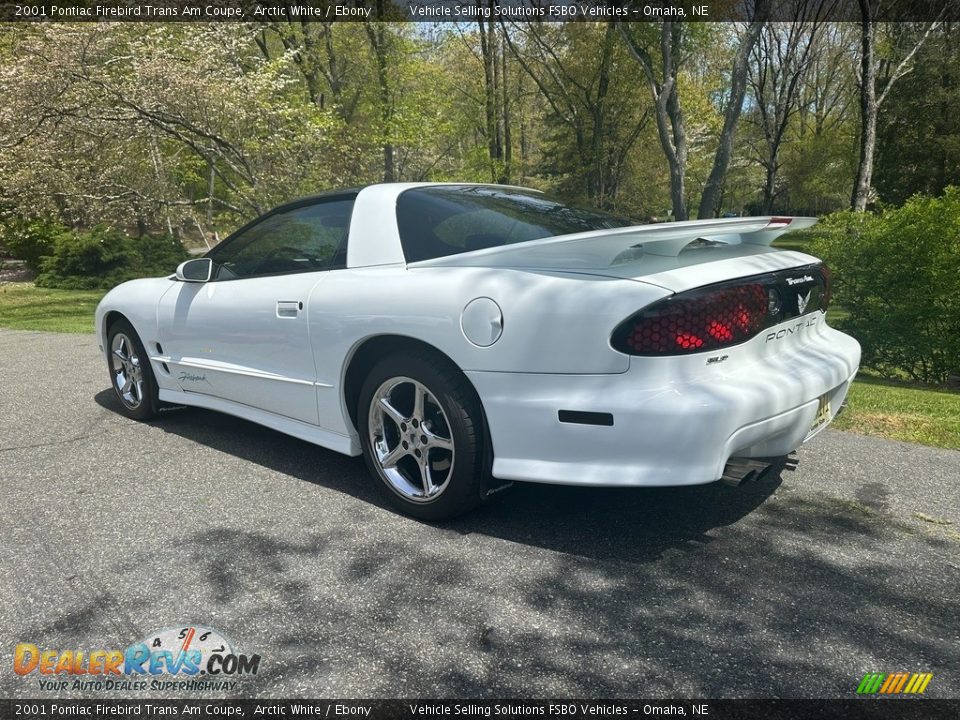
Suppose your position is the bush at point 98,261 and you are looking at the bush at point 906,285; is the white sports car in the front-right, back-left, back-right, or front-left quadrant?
front-right

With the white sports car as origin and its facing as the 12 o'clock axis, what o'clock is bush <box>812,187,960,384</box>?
The bush is roughly at 3 o'clock from the white sports car.

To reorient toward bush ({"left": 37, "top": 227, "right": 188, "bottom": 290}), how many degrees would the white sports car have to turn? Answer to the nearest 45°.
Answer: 0° — it already faces it

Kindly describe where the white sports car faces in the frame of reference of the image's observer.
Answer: facing away from the viewer and to the left of the viewer
